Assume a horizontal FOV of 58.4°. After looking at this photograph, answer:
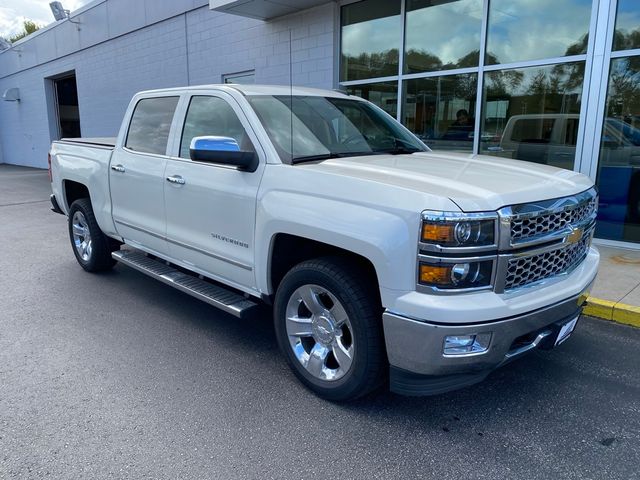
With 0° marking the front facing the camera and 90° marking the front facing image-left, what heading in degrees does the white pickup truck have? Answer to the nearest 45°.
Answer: approximately 315°

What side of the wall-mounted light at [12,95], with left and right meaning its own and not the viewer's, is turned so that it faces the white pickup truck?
left

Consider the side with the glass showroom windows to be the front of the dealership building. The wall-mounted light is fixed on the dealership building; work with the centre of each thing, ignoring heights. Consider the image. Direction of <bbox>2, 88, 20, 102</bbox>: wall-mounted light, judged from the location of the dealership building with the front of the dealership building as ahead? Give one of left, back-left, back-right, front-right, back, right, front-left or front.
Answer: right

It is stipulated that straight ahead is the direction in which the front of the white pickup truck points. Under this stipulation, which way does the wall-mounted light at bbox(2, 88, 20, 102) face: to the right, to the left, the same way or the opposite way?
to the right

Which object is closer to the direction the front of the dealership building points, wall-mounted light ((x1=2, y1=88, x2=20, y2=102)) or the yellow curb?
the yellow curb

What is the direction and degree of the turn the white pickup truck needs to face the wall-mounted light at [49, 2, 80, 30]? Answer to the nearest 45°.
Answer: approximately 180°

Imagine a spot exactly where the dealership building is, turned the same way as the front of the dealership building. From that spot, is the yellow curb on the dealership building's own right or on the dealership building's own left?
on the dealership building's own left

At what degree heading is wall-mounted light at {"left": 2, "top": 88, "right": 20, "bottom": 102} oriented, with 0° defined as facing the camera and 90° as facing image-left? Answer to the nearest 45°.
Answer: approximately 90°
